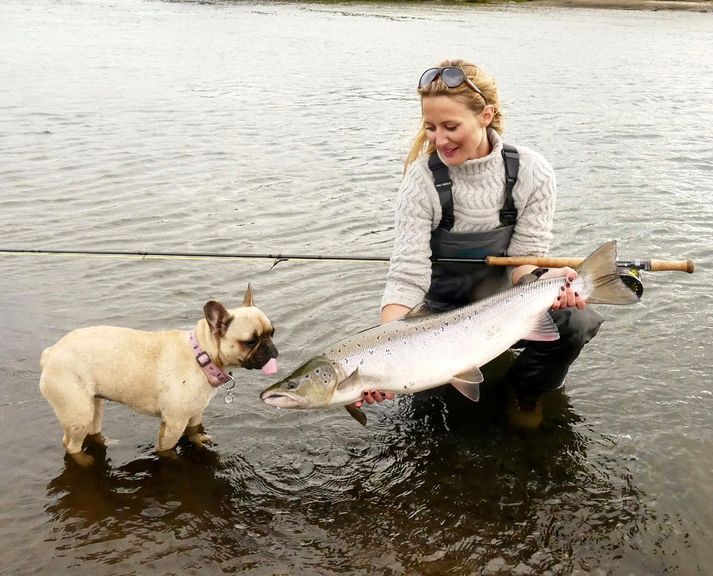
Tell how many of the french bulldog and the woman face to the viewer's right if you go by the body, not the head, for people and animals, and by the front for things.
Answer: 1

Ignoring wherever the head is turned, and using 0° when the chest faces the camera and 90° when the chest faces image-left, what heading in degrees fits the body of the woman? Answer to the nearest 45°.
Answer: approximately 0°

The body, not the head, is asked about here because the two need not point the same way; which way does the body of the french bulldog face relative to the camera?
to the viewer's right

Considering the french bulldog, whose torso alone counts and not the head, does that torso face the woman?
yes

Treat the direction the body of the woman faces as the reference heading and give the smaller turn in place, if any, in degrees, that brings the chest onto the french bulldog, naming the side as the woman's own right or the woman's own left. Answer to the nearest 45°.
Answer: approximately 45° to the woman's own right
